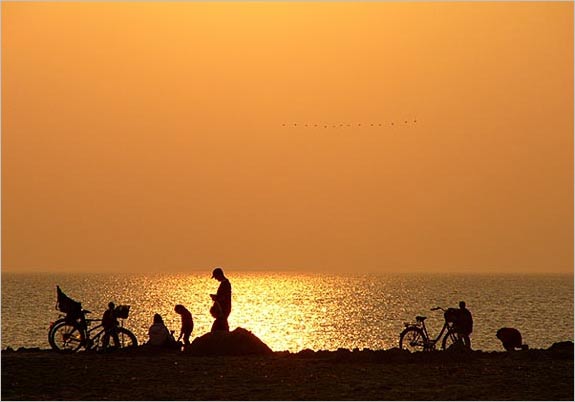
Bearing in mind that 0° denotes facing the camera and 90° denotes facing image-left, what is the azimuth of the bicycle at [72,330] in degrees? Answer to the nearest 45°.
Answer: approximately 270°

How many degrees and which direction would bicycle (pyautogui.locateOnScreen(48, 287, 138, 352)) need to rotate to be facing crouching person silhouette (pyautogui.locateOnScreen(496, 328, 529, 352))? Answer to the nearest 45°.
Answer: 0° — it already faces them

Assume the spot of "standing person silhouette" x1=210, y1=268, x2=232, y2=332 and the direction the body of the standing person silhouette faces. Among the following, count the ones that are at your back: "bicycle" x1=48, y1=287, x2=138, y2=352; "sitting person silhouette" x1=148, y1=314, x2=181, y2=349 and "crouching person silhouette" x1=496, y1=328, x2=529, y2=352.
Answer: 1

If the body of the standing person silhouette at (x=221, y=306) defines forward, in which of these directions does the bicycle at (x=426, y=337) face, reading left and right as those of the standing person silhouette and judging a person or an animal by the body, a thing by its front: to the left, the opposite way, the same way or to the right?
the opposite way

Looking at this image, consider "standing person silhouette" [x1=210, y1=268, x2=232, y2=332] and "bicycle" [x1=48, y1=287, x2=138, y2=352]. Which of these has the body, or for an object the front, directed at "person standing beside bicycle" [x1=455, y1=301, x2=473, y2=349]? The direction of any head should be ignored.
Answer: the bicycle

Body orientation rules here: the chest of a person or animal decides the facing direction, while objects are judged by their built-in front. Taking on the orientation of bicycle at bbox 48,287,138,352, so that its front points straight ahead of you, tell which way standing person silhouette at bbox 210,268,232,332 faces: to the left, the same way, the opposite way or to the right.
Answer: the opposite way

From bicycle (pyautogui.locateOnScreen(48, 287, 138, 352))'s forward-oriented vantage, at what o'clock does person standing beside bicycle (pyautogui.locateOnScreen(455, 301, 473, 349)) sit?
The person standing beside bicycle is roughly at 12 o'clock from the bicycle.

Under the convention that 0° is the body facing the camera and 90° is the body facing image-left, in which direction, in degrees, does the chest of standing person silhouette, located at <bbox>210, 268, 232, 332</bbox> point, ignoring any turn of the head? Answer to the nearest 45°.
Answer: approximately 90°

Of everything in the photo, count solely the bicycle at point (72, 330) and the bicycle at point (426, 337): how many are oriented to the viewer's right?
2
